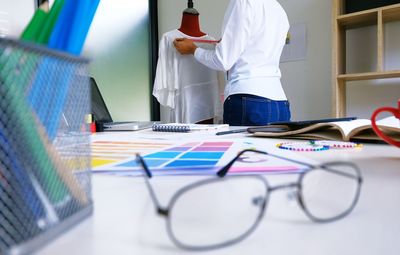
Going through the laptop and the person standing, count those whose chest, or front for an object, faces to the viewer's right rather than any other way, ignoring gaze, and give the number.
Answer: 1

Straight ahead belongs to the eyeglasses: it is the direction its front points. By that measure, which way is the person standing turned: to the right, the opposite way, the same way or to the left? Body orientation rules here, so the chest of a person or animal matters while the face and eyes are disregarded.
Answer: the opposite way

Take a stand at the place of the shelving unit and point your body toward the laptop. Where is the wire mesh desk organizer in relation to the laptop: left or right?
left

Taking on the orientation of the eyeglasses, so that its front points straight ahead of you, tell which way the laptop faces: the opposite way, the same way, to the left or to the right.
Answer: to the left

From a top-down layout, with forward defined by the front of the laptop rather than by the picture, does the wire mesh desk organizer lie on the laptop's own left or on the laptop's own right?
on the laptop's own right

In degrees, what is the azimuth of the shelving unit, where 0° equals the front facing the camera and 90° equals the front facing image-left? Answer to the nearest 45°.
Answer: approximately 45°

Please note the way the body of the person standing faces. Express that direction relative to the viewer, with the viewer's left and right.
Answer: facing away from the viewer and to the left of the viewer

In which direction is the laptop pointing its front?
to the viewer's right

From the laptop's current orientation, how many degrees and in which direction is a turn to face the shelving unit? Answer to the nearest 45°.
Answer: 0° — it already faces it

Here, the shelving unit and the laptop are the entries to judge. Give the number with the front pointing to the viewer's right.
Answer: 1
